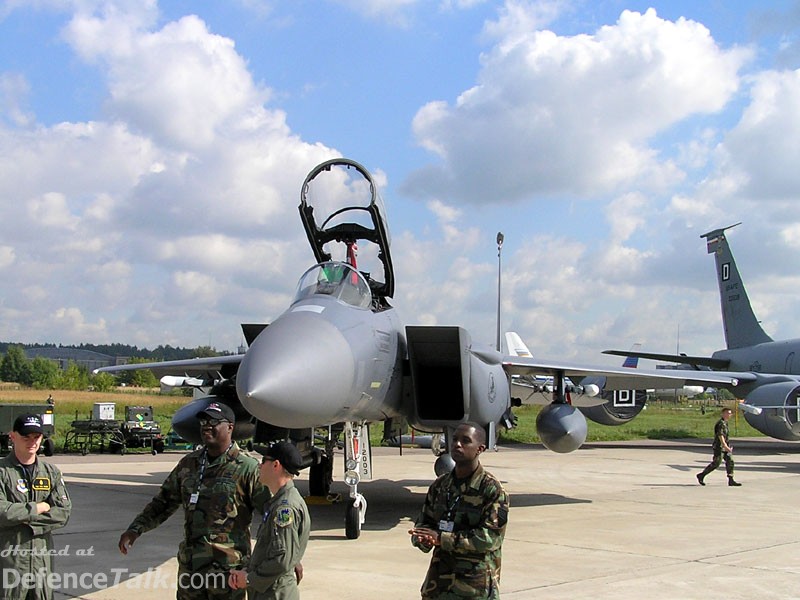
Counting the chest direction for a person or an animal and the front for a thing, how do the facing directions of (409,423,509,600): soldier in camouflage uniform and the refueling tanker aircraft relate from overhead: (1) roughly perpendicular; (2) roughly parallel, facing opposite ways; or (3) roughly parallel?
roughly perpendicular

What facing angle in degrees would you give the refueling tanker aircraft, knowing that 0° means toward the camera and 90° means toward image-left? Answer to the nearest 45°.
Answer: approximately 315°

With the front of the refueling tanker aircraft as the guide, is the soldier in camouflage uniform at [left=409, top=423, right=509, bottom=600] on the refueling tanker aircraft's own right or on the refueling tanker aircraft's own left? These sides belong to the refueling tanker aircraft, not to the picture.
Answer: on the refueling tanker aircraft's own right

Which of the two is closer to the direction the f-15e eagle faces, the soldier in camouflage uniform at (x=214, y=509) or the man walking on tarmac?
the soldier in camouflage uniform

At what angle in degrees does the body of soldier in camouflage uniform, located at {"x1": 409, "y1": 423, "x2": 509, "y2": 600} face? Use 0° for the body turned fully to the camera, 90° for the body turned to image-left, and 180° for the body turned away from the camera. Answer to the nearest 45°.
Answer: approximately 45°

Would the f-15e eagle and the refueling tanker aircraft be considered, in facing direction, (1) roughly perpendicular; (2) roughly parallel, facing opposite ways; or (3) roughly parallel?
roughly perpendicular
